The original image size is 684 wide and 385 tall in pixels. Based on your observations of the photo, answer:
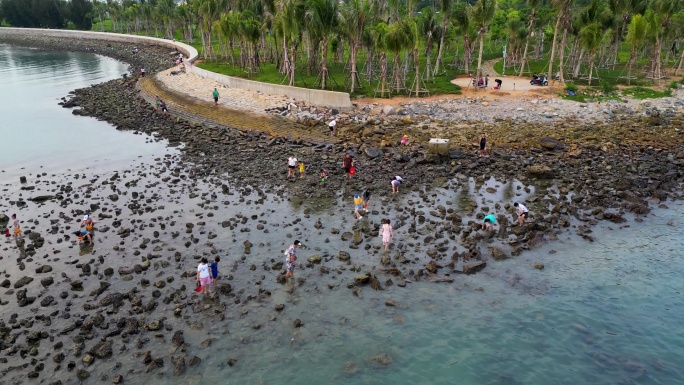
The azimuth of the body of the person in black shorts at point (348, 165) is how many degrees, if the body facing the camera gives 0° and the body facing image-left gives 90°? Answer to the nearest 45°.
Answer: approximately 180°

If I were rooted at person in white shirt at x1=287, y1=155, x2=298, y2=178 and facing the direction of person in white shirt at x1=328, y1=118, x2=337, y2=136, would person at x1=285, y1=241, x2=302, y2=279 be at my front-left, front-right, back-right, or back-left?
back-right

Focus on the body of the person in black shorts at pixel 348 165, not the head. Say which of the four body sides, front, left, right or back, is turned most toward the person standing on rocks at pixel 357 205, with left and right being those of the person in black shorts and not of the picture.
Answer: front

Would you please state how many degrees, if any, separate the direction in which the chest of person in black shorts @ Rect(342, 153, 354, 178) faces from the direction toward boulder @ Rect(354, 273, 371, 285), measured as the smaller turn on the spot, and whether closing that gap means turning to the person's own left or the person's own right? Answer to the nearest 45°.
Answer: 0° — they already face it

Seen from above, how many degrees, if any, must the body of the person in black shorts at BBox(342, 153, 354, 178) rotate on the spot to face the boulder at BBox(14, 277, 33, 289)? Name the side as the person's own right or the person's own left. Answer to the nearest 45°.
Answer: approximately 45° to the person's own right

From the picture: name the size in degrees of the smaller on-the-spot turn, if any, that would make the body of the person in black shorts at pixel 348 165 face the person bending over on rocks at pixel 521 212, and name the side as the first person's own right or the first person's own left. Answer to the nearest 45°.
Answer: approximately 45° to the first person's own left
